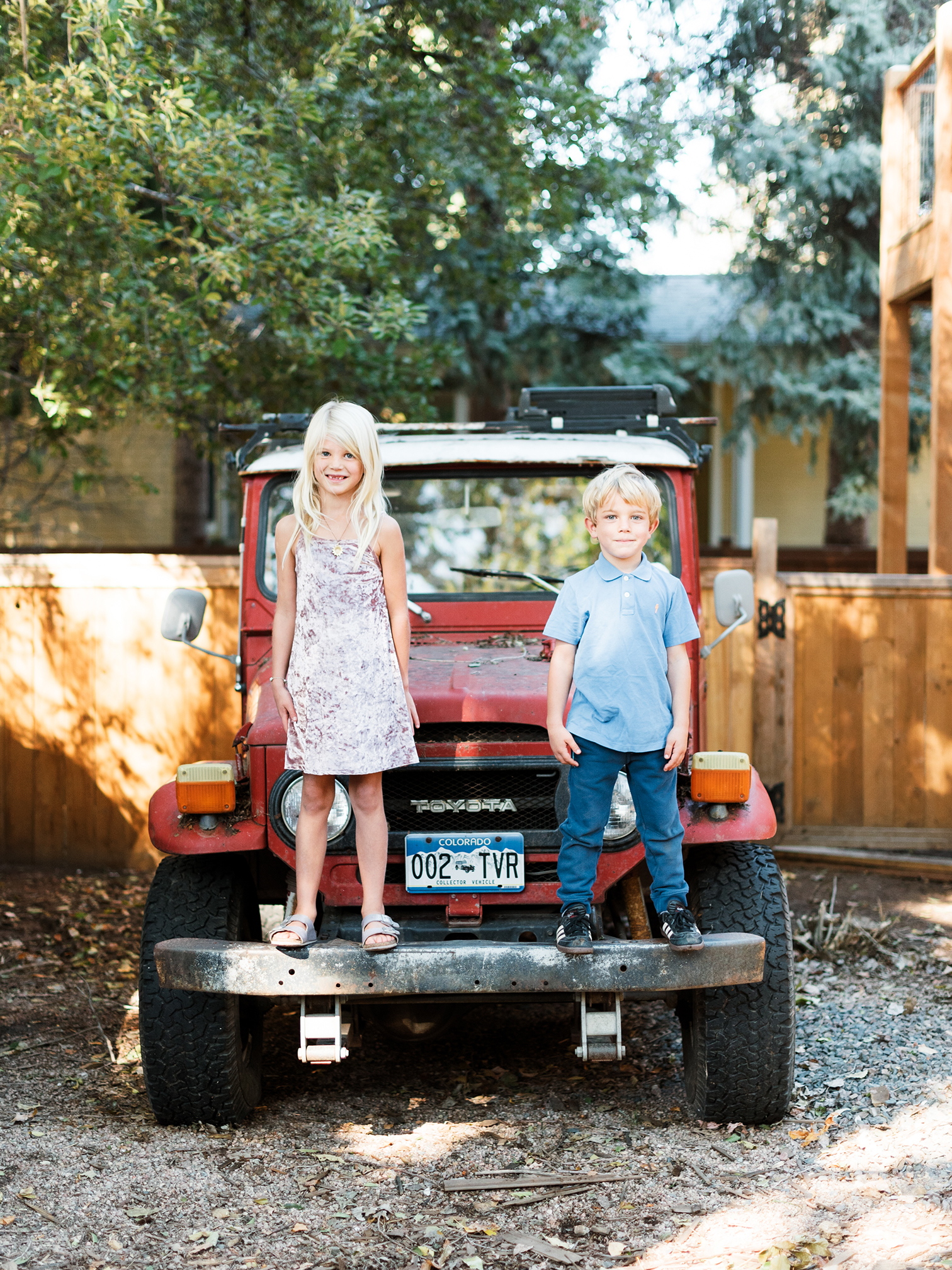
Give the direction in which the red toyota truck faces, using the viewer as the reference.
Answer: facing the viewer

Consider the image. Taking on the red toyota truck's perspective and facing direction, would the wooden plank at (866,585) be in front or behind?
behind

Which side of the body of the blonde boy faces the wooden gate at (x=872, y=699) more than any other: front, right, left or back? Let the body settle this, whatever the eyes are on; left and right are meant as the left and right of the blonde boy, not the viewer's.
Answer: back

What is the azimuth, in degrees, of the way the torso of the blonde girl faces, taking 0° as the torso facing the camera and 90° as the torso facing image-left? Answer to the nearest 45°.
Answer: approximately 0°

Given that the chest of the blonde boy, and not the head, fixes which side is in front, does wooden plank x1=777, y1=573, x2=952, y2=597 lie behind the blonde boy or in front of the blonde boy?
behind

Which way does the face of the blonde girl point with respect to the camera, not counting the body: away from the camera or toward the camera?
toward the camera

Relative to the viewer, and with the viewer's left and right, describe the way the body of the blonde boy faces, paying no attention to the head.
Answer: facing the viewer

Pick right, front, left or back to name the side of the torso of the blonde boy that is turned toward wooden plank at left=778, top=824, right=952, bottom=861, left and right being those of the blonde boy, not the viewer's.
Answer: back

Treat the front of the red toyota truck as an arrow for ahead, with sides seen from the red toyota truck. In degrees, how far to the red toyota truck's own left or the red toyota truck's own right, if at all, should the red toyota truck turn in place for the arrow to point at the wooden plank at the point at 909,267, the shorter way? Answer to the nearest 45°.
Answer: approximately 135° to the red toyota truck's own left

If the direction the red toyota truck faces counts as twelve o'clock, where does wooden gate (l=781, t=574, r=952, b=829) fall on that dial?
The wooden gate is roughly at 7 o'clock from the red toyota truck.
